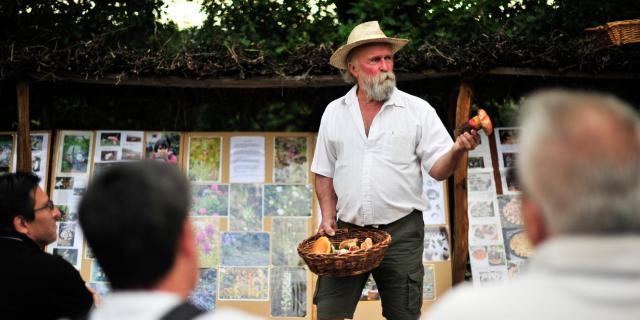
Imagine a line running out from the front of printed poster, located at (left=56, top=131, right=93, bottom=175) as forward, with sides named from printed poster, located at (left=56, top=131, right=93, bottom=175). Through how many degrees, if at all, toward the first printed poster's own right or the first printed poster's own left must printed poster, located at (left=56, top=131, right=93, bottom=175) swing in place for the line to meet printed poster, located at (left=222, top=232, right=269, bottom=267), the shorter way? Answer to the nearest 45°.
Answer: approximately 45° to the first printed poster's own left

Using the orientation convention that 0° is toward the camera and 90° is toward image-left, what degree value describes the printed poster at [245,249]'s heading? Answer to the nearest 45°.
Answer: approximately 0°

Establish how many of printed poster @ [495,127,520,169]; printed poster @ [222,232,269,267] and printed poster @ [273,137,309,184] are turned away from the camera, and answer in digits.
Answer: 0

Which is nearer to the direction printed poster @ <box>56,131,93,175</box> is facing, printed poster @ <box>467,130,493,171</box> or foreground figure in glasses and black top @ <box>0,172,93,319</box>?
the foreground figure in glasses and black top

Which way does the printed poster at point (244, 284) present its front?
toward the camera

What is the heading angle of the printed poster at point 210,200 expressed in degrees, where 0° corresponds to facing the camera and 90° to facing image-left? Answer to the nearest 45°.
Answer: approximately 0°

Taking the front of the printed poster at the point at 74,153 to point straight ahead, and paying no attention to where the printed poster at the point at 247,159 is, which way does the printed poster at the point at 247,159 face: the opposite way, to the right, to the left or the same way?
the same way

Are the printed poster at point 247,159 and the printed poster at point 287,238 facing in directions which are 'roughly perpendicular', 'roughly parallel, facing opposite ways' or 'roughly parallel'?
roughly parallel

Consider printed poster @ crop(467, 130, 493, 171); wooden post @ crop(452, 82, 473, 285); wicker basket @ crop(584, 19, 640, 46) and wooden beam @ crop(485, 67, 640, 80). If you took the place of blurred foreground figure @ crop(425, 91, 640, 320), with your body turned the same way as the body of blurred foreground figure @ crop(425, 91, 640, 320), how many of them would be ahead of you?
4

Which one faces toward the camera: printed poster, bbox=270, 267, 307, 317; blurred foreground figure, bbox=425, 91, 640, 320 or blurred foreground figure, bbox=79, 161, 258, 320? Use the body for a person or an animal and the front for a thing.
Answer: the printed poster

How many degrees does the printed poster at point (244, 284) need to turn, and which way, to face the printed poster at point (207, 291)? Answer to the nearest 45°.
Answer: approximately 90° to its right

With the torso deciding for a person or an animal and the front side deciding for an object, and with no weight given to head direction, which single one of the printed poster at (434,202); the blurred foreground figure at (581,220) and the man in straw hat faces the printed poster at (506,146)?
the blurred foreground figure

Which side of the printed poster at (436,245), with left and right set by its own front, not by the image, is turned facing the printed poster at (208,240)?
right

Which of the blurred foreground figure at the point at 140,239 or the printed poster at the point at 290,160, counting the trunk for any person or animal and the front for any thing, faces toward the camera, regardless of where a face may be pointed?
the printed poster

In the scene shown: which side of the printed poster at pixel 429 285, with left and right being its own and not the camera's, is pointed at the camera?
front

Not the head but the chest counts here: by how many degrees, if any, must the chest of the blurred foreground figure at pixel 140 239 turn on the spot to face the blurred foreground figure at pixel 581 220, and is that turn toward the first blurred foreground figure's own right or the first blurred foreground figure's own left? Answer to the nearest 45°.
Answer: approximately 90° to the first blurred foreground figure's own right

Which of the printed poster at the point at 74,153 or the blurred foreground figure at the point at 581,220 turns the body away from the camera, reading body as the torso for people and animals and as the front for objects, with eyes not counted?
the blurred foreground figure

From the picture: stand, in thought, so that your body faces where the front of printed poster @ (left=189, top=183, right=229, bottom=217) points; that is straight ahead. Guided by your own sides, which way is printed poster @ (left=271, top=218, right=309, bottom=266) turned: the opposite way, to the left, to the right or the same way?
the same way

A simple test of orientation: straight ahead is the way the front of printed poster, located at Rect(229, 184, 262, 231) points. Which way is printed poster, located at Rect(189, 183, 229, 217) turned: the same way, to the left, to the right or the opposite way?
the same way

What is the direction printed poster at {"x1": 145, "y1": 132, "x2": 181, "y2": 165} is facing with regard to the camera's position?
facing the viewer

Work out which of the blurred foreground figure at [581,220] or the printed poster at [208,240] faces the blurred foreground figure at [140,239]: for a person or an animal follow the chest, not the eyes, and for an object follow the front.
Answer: the printed poster
